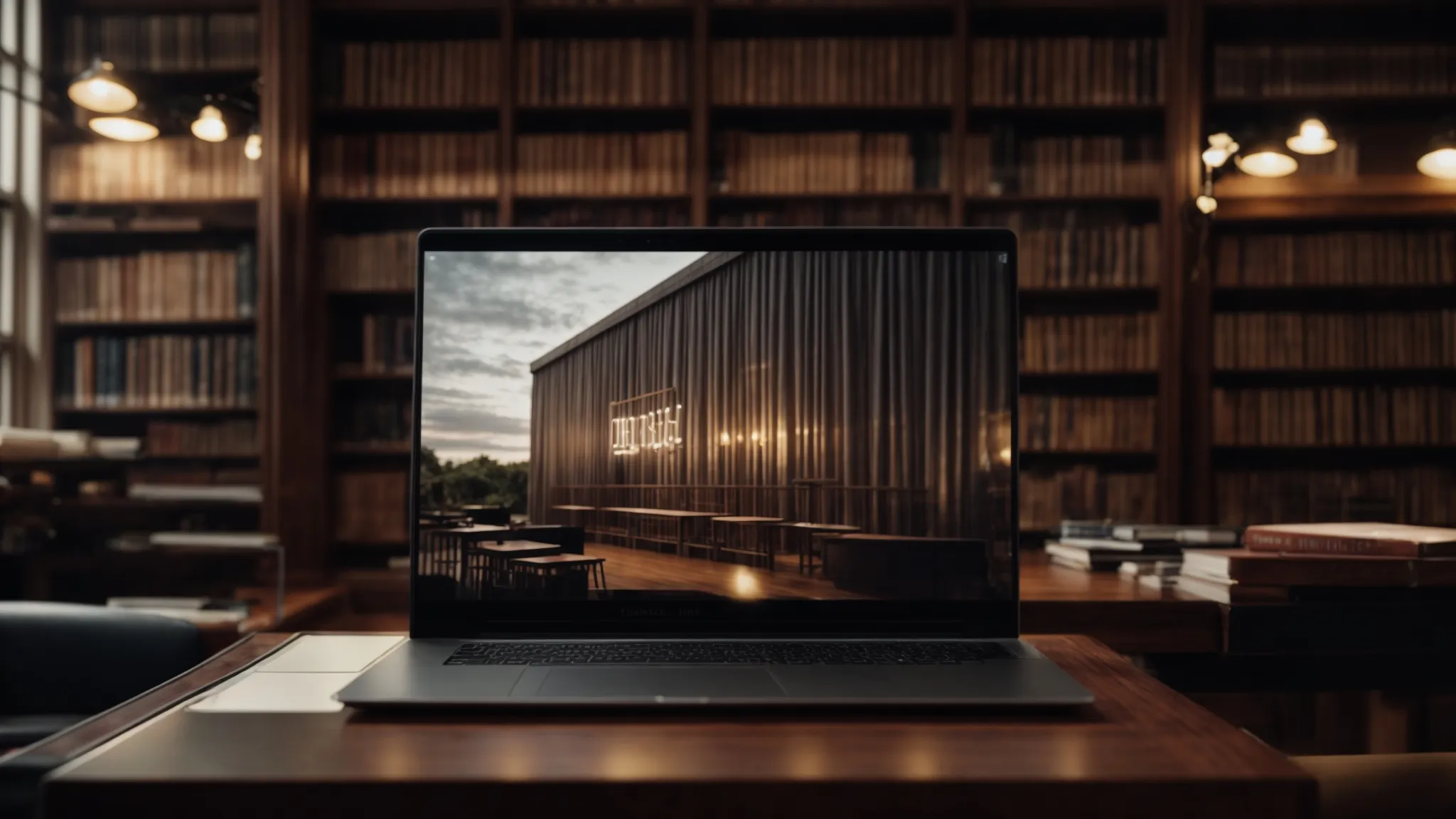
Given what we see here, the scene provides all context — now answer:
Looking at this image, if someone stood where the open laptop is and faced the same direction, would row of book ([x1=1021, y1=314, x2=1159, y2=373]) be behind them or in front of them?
behind

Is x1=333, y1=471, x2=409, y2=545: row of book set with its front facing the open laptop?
yes

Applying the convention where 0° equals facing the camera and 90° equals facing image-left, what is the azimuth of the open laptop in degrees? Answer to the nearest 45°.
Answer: approximately 0°

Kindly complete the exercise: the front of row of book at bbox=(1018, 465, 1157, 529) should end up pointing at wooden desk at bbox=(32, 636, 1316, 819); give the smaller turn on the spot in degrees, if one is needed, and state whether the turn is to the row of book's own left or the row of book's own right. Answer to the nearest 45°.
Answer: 0° — it already faces it

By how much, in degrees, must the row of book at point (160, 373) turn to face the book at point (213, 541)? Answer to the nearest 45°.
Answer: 0° — it already faces it
